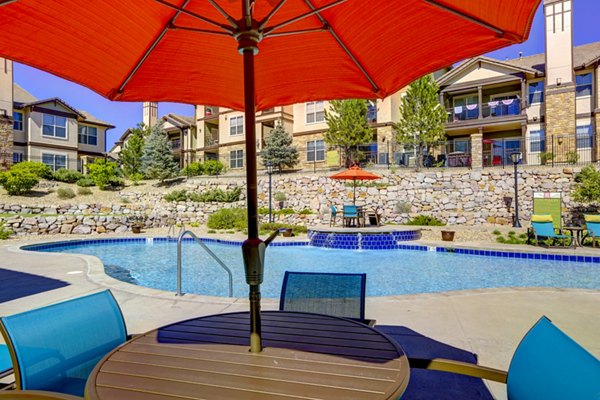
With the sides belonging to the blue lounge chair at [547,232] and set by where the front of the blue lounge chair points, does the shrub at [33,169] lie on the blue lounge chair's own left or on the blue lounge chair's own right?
on the blue lounge chair's own right

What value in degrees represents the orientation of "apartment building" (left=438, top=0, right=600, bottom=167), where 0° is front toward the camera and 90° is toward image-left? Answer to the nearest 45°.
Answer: approximately 0°

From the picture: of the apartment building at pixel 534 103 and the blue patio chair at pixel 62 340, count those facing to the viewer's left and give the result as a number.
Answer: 0

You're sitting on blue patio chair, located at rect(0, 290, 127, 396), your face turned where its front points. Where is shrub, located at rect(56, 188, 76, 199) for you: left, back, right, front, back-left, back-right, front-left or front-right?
back-left

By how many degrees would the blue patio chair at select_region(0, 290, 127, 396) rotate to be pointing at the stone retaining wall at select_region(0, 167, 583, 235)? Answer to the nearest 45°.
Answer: approximately 90° to its left

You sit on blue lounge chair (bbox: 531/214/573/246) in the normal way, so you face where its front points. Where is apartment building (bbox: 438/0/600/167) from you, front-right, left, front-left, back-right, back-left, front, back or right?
back-left

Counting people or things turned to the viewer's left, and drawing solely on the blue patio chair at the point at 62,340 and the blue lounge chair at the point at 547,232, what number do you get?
0

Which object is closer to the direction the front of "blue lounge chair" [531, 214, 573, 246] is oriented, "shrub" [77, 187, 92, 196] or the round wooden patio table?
the round wooden patio table

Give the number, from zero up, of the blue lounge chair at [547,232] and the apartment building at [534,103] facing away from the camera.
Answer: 0

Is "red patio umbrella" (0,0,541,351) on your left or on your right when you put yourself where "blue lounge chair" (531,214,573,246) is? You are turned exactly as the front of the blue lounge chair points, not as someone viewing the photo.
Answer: on your right
